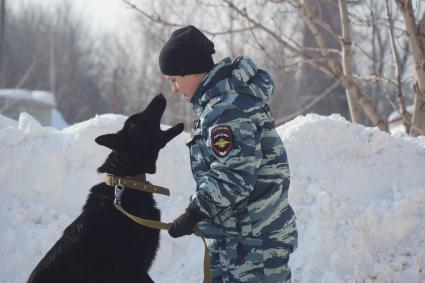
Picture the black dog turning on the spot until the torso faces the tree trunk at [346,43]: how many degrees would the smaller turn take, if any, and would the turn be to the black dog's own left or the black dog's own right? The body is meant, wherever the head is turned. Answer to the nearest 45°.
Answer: approximately 45° to the black dog's own left

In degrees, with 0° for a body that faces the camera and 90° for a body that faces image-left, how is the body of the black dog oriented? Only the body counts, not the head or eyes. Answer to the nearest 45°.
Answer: approximately 270°
